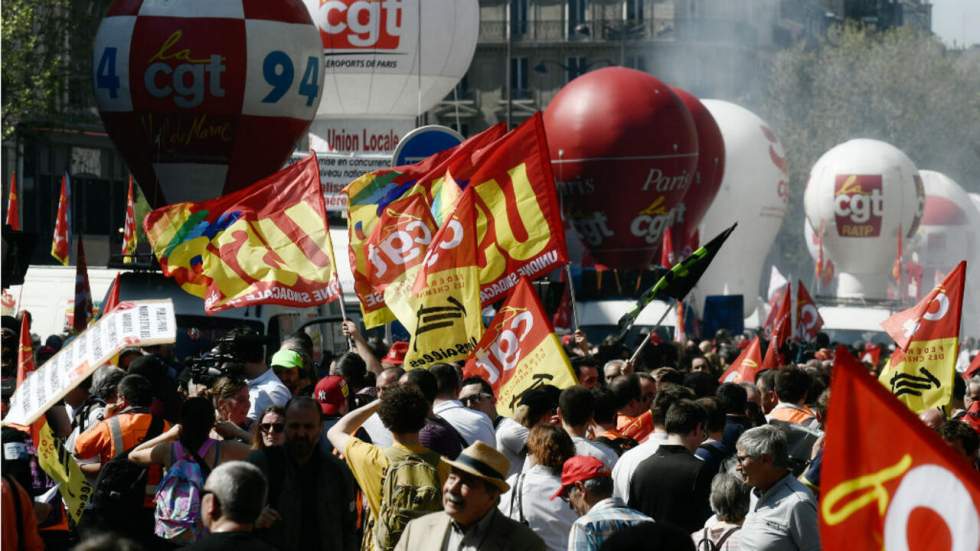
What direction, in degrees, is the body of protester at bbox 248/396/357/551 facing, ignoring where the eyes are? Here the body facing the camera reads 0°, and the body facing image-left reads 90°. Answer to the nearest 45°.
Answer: approximately 0°

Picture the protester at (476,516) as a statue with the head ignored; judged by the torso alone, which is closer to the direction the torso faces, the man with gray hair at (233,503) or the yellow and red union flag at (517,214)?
the man with gray hair

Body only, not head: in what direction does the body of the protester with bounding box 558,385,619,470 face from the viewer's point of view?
away from the camera

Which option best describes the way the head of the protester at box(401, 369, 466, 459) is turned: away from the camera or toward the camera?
away from the camera

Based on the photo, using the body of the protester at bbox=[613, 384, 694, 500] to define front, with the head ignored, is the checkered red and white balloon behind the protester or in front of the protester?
in front

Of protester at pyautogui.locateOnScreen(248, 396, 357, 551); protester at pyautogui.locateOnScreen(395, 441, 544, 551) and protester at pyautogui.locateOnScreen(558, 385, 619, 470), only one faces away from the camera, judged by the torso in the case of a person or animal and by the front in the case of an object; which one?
protester at pyautogui.locateOnScreen(558, 385, 619, 470)

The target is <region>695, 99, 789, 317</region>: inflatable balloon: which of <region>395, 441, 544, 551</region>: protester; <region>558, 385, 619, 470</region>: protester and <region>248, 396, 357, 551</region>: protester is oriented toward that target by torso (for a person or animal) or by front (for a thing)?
<region>558, 385, 619, 470</region>: protester

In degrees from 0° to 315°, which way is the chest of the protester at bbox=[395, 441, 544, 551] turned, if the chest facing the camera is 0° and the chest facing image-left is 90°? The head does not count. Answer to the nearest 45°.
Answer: approximately 45°

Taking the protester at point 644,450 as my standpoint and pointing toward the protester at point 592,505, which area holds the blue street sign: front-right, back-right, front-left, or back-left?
back-right
